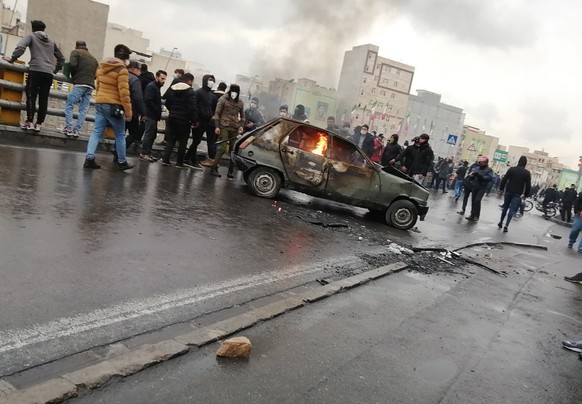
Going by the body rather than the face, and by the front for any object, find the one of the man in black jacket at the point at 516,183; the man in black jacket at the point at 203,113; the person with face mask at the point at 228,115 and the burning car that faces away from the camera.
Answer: the man in black jacket at the point at 516,183

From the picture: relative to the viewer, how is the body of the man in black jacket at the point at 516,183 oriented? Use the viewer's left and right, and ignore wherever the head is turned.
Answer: facing away from the viewer

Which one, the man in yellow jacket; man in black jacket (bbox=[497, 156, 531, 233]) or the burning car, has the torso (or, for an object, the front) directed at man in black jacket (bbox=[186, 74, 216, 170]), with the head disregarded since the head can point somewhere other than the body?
the man in yellow jacket

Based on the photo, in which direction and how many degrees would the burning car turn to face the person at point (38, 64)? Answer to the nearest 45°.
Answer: approximately 180°

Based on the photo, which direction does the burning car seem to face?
to the viewer's right

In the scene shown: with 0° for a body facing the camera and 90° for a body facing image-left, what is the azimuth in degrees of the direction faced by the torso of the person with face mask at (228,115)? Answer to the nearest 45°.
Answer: approximately 0°
